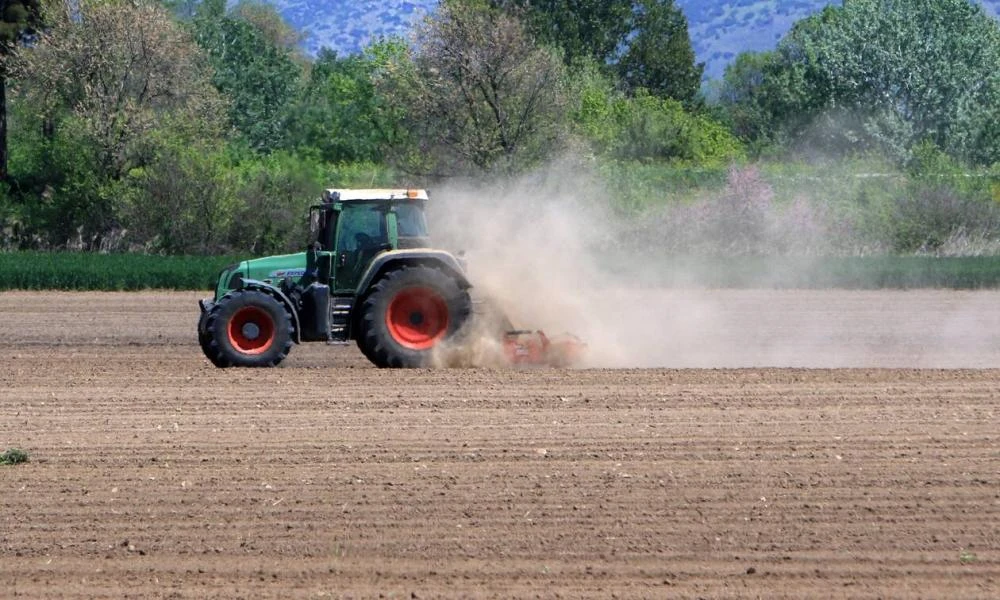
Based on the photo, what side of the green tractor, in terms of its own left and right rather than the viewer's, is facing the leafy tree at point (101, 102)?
right

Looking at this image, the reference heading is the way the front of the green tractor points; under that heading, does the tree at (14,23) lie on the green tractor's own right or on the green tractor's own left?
on the green tractor's own right

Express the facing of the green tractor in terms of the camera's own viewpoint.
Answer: facing to the left of the viewer
